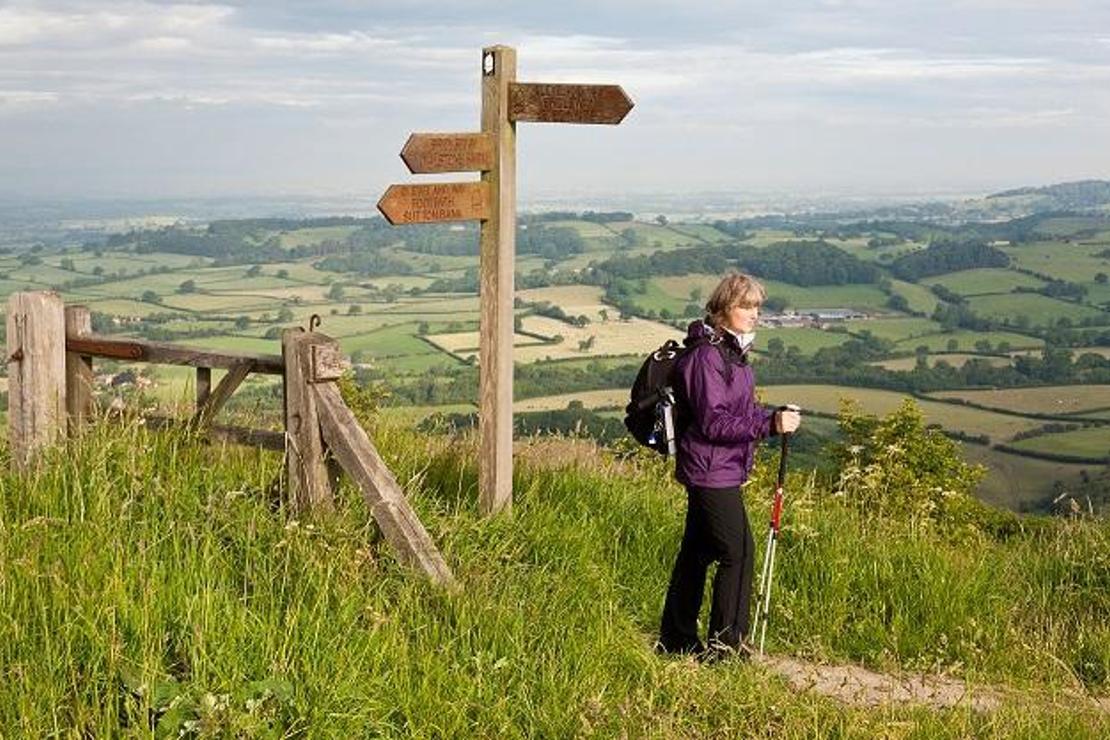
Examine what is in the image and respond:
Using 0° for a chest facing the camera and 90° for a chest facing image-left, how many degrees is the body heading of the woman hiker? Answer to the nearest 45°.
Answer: approximately 270°

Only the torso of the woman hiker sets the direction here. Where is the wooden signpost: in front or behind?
behind
